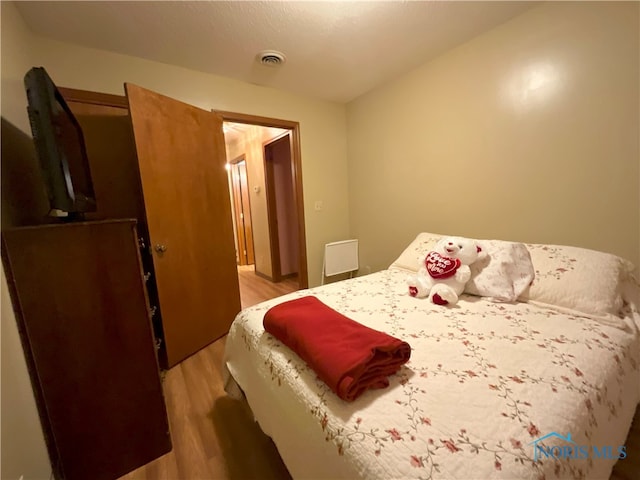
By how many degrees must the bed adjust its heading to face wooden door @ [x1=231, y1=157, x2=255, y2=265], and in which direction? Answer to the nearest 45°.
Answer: approximately 90° to its right

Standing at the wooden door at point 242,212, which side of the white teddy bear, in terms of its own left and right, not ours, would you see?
right

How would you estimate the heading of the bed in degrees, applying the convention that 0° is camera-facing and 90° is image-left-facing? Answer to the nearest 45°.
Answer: approximately 45°

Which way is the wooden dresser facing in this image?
to the viewer's right

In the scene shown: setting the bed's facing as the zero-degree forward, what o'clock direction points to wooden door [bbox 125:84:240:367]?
The wooden door is roughly at 2 o'clock from the bed.

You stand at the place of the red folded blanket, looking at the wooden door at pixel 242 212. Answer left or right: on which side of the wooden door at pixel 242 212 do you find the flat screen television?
left

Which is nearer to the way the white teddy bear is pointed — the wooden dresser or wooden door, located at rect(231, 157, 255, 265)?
the wooden dresser
